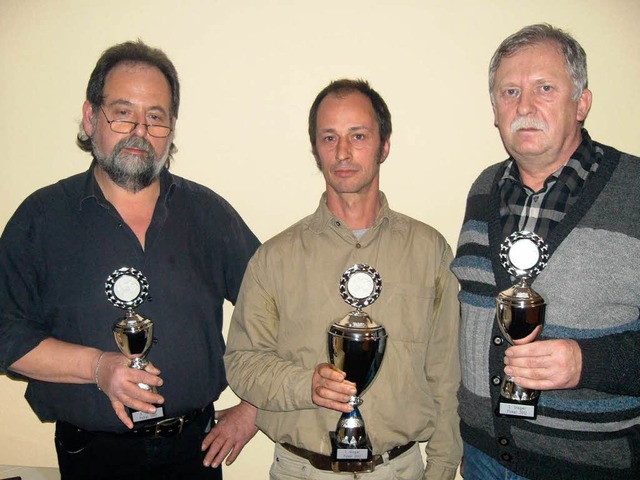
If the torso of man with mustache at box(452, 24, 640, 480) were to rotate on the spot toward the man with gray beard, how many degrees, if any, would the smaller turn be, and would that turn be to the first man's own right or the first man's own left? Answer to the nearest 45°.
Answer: approximately 45° to the first man's own right

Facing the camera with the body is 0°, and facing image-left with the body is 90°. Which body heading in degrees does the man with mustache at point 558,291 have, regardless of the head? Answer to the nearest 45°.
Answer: approximately 45°
